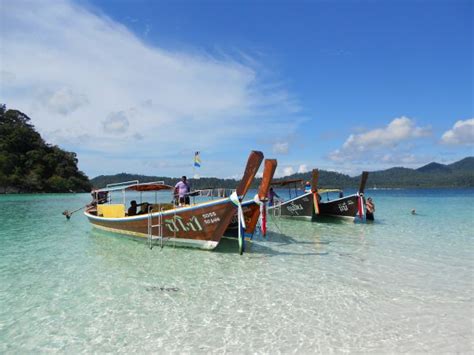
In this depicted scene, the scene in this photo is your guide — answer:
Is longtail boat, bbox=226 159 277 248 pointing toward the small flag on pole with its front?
no

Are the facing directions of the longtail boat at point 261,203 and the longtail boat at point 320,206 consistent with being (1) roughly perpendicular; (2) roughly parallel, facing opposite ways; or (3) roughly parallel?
roughly parallel

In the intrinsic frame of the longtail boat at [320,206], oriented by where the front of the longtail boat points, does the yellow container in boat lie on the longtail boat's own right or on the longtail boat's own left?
on the longtail boat's own right

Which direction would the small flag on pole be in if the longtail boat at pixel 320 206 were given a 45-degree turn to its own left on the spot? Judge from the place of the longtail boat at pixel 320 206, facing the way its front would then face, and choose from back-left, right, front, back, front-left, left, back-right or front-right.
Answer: back-right

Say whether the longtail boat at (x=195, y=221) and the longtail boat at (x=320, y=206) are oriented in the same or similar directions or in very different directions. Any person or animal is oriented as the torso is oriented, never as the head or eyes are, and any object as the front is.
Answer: same or similar directions

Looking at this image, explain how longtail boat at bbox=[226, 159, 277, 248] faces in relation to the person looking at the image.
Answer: facing the viewer and to the right of the viewer

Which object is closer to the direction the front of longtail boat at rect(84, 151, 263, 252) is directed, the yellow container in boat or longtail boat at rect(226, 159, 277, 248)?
the longtail boat

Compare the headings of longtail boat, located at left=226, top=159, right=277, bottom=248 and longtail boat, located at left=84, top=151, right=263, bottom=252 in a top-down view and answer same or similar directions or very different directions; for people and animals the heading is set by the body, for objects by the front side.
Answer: same or similar directions

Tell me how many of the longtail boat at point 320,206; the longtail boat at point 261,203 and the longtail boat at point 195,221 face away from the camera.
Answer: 0

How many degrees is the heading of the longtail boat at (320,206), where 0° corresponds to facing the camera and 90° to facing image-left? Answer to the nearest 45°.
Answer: approximately 315°

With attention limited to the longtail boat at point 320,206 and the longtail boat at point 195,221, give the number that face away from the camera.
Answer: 0

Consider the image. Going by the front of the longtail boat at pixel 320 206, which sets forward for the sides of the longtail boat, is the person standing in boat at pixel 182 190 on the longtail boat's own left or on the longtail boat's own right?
on the longtail boat's own right

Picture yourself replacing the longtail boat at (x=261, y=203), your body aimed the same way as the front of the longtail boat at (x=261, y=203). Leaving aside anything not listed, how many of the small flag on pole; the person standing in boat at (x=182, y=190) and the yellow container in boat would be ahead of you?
0
